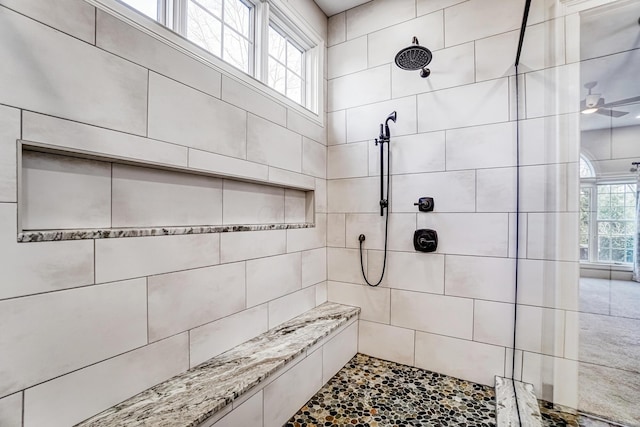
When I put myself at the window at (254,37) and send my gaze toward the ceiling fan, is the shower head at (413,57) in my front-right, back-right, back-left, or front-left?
front-left

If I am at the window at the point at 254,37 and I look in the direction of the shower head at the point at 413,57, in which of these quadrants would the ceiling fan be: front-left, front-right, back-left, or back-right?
front-right

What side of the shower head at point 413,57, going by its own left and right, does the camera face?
front

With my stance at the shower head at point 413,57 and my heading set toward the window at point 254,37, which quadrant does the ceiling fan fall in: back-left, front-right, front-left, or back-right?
back-right

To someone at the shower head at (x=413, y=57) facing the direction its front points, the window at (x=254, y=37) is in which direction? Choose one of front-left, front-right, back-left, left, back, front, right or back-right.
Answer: right

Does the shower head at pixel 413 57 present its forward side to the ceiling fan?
no
